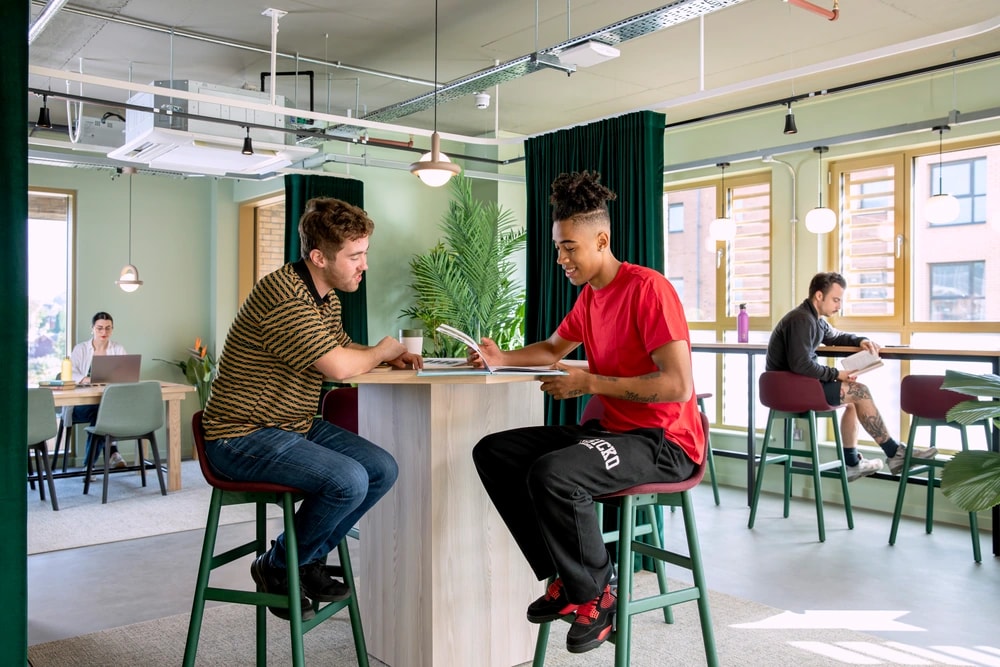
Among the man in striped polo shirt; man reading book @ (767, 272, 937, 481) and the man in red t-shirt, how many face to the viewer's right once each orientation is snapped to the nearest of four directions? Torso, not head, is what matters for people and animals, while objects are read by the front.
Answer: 2

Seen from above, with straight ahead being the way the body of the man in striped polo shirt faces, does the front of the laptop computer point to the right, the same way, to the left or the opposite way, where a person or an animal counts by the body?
to the left

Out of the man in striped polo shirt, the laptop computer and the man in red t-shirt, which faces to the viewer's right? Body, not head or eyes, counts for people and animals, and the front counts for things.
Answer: the man in striped polo shirt

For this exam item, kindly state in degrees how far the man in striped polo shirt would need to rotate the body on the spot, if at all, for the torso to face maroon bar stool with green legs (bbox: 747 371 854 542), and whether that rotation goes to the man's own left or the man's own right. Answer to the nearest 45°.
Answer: approximately 45° to the man's own left

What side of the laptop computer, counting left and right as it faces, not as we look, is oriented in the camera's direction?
back

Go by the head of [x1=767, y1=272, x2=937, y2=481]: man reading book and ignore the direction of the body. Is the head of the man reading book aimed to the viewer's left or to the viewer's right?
to the viewer's right

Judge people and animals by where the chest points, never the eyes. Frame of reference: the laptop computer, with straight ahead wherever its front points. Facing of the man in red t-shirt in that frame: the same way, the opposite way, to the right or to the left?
to the left

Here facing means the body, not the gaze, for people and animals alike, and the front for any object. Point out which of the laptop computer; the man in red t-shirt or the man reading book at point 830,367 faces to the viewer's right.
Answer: the man reading book

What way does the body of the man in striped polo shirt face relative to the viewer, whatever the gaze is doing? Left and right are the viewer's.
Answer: facing to the right of the viewer

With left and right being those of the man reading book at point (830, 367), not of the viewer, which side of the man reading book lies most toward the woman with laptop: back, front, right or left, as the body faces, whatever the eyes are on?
back

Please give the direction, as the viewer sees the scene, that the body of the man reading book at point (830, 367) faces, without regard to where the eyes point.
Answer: to the viewer's right

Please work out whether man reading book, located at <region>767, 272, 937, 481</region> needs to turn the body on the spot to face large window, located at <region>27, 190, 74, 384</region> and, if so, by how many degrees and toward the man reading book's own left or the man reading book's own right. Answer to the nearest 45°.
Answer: approximately 180°

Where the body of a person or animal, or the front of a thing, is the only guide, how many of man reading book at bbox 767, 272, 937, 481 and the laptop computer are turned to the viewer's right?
1
